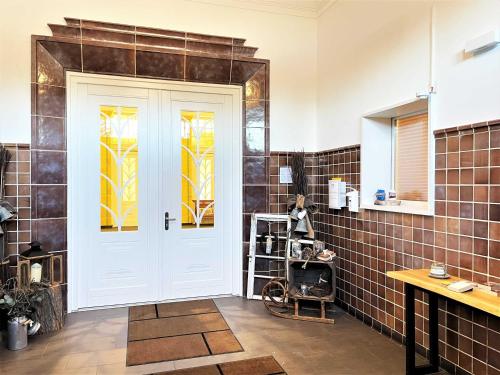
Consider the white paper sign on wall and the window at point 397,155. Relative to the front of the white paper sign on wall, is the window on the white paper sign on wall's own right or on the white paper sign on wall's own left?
on the white paper sign on wall's own left

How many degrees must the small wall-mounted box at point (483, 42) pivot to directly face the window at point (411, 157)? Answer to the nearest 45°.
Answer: approximately 90° to its right

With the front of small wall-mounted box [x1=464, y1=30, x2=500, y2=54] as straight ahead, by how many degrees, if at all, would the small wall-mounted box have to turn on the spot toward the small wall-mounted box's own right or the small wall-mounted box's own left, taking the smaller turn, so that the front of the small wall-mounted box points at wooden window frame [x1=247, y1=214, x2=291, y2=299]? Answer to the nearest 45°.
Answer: approximately 45° to the small wall-mounted box's own right

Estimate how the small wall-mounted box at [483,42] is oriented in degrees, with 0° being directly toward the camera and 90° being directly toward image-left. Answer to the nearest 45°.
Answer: approximately 45°

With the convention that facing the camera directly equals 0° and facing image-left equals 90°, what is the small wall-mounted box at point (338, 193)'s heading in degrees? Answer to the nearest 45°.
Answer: approximately 45°

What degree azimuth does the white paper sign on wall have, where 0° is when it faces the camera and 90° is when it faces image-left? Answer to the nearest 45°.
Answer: approximately 0°

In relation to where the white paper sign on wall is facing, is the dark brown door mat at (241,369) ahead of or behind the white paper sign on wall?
ahead

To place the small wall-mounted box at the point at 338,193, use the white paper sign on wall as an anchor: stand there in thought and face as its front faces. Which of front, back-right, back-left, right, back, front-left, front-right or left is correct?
front-left

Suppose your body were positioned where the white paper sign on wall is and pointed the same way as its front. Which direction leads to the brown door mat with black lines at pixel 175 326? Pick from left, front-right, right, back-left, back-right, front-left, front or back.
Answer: front-right
